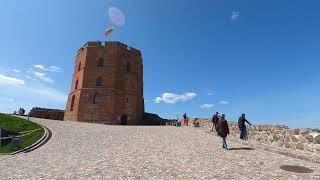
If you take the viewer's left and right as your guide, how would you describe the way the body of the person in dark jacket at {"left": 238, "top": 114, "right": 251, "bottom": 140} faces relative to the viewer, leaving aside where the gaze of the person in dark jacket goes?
facing away from the viewer and to the right of the viewer

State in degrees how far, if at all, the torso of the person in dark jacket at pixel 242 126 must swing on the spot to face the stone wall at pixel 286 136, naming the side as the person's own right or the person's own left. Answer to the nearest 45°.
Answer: approximately 90° to the person's own right

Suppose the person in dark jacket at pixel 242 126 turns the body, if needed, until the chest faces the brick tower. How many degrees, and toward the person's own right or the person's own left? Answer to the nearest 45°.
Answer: approximately 90° to the person's own left
